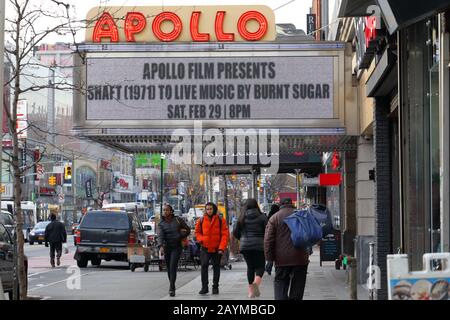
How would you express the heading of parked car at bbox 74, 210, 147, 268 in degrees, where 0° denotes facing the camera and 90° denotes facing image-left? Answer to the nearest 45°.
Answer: approximately 180°

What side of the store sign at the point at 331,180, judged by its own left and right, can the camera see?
front

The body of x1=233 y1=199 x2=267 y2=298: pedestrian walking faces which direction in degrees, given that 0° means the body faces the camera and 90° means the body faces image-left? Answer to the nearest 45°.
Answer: approximately 180°

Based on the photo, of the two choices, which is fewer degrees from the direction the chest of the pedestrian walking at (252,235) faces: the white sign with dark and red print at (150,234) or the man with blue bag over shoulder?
the white sign with dark and red print

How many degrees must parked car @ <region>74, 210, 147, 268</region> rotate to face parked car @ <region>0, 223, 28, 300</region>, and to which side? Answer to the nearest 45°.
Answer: approximately 180°

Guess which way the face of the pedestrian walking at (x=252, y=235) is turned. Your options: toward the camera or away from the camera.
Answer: away from the camera
